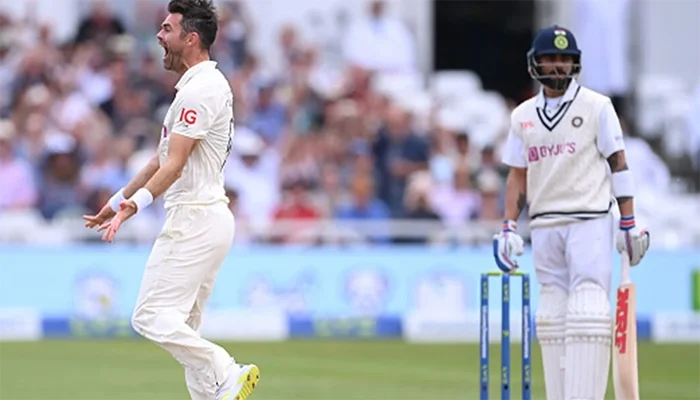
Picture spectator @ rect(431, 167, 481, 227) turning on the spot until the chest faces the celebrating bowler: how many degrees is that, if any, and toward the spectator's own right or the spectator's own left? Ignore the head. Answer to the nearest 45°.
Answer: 0° — they already face them

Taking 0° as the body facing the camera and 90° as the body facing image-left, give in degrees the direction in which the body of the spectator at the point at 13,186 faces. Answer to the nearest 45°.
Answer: approximately 0°

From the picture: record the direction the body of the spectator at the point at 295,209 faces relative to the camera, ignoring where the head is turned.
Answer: toward the camera

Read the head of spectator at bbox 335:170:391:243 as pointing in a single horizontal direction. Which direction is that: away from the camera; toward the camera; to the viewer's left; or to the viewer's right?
toward the camera

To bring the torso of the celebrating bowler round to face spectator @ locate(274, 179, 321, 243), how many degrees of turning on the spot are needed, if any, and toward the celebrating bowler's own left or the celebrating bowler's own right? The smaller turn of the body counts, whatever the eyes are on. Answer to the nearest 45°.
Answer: approximately 90° to the celebrating bowler's own right

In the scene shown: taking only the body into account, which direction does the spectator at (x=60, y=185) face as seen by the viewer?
toward the camera

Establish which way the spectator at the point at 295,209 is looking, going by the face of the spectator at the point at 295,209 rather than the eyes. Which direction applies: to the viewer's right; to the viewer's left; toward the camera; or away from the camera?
toward the camera

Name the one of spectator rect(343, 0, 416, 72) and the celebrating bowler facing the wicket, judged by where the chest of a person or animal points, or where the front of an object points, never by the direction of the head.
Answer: the spectator

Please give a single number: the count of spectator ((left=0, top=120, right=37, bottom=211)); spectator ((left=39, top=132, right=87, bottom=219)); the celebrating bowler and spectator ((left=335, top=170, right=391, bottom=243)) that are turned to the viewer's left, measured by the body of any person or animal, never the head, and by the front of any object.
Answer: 1

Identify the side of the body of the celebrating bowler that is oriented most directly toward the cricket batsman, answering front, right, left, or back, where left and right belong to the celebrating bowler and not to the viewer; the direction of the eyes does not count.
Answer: back

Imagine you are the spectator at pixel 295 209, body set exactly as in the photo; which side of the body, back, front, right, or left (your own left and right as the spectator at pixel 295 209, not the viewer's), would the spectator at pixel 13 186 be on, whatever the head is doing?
right

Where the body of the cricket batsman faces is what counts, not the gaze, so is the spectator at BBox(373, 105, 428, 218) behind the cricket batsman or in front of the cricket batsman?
behind

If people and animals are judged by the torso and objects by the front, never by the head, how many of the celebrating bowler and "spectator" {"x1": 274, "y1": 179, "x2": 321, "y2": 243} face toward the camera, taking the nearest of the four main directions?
1

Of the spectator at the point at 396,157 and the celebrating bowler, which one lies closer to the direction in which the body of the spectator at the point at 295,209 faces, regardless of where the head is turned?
the celebrating bowler

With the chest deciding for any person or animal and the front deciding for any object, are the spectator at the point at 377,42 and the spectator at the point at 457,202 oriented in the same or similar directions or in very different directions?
same or similar directions

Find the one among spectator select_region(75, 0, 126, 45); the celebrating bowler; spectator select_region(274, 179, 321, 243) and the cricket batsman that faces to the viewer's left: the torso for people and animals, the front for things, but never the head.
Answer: the celebrating bowler

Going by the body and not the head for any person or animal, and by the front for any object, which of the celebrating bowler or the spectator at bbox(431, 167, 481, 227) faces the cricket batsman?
the spectator

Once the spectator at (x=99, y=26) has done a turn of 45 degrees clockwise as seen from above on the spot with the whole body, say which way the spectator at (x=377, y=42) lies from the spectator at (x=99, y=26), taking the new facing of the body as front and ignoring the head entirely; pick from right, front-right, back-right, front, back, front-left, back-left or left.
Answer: back-left
